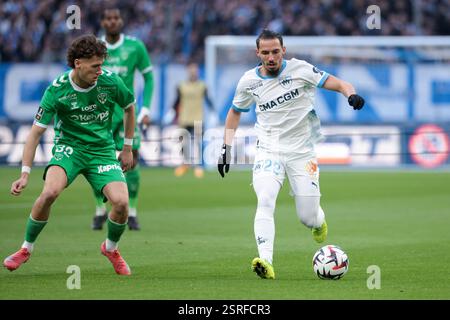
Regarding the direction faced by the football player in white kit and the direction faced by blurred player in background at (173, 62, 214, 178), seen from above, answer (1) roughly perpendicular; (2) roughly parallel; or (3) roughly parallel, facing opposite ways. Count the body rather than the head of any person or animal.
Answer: roughly parallel

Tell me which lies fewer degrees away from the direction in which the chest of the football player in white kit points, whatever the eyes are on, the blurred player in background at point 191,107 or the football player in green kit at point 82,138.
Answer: the football player in green kit

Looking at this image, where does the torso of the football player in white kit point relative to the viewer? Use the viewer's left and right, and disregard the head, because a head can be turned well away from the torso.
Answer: facing the viewer

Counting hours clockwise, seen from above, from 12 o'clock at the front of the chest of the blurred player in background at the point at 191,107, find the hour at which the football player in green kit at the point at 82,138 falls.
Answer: The football player in green kit is roughly at 12 o'clock from the blurred player in background.

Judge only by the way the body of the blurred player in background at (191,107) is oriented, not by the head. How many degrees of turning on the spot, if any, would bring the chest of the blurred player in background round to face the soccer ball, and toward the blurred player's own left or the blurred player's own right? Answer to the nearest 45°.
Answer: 0° — they already face it

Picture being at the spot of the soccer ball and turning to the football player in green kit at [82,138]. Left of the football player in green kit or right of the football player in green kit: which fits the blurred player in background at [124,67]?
right

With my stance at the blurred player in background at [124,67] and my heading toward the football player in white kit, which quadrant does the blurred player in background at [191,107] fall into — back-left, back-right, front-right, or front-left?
back-left

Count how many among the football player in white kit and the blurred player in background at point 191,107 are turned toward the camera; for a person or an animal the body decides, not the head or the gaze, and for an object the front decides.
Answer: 2

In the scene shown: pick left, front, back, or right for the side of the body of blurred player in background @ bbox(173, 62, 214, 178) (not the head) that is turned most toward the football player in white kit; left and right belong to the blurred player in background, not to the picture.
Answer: front

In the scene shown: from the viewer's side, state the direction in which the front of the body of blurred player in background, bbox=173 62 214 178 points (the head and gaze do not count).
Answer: toward the camera

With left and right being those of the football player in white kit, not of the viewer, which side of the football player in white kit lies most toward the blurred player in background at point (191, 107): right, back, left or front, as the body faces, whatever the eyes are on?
back

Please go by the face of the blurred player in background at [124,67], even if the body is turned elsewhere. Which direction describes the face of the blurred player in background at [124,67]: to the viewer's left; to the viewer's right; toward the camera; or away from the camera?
toward the camera

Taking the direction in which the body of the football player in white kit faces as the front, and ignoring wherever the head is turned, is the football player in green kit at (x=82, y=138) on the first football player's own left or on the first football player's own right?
on the first football player's own right

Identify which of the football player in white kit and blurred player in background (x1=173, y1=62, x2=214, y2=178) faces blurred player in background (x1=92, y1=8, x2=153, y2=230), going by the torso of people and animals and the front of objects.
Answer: blurred player in background (x1=173, y1=62, x2=214, y2=178)
